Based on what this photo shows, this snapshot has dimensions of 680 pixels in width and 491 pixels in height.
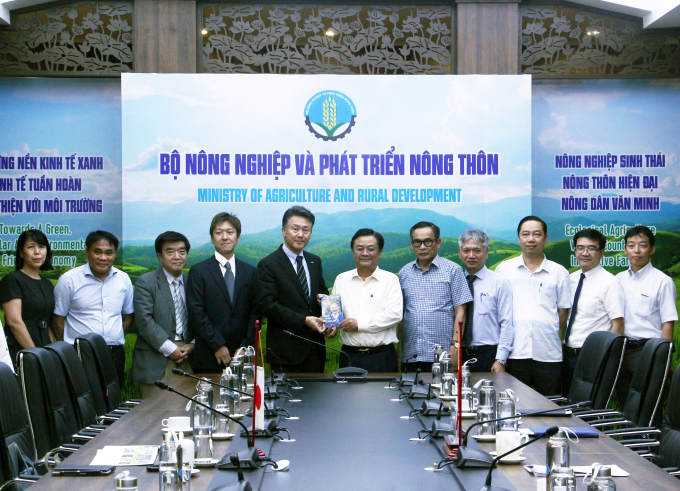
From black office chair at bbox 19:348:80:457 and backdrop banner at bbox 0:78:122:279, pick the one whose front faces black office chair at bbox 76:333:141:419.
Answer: the backdrop banner

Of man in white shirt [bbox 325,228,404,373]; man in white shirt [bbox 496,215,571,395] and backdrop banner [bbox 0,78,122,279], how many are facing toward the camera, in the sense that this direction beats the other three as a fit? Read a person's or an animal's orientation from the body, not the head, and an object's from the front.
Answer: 3

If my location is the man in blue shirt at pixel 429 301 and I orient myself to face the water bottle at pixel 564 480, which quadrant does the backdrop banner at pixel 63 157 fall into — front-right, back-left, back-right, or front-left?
back-right

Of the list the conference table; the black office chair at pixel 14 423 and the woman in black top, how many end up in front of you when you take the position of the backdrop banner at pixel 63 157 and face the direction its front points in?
3

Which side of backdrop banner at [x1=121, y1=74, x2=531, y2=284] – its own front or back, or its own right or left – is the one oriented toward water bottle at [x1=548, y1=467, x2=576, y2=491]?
front

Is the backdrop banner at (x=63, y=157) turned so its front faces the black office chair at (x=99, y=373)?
yes

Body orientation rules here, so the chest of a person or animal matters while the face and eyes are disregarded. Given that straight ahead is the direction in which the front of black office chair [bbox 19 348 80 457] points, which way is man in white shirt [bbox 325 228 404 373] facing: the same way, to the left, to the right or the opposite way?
to the right

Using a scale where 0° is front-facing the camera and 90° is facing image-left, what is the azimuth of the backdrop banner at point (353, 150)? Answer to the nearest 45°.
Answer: approximately 0°

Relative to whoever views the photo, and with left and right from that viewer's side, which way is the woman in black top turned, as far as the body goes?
facing the viewer and to the right of the viewer

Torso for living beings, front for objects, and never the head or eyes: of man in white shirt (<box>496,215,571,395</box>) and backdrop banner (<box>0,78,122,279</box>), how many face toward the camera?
2

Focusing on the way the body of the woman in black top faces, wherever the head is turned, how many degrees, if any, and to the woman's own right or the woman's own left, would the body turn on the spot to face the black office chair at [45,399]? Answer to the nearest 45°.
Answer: approximately 45° to the woman's own right
